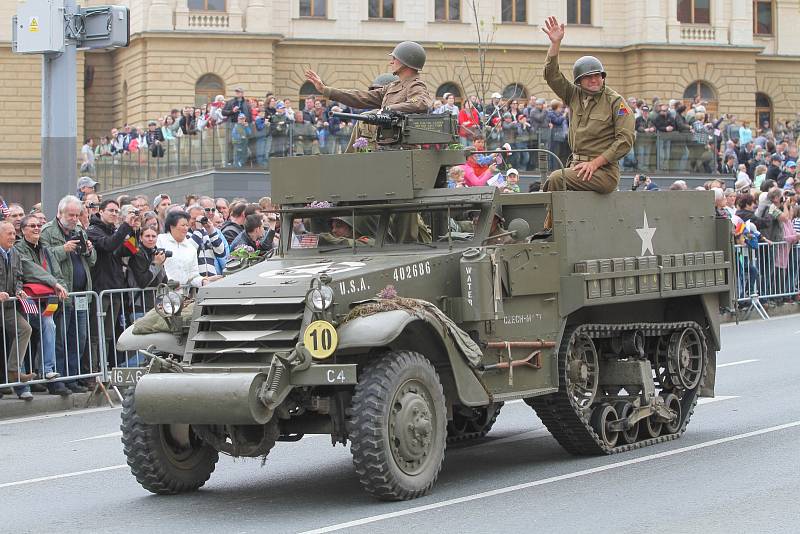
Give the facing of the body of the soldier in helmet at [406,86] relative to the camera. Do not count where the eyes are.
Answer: to the viewer's left

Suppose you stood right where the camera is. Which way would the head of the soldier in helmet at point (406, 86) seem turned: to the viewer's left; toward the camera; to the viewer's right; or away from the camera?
to the viewer's left

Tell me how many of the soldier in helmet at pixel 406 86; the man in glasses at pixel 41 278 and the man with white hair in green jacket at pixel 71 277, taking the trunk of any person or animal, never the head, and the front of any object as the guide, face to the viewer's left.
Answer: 1

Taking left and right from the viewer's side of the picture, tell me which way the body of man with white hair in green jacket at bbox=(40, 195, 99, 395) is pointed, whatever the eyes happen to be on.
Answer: facing the viewer and to the right of the viewer

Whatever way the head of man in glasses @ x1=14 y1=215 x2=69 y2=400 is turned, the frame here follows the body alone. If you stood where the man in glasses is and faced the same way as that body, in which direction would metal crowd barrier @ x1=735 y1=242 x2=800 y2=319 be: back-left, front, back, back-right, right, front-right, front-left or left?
left

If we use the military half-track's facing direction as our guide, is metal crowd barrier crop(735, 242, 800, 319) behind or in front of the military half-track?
behind

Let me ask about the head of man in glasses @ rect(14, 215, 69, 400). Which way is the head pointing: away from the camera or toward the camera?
toward the camera

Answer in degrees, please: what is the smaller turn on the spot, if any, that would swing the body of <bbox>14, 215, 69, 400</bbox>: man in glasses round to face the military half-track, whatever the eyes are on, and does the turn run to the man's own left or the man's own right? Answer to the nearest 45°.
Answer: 0° — they already face it

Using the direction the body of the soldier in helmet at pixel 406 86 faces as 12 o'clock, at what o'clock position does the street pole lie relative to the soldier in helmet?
The street pole is roughly at 2 o'clock from the soldier in helmet.

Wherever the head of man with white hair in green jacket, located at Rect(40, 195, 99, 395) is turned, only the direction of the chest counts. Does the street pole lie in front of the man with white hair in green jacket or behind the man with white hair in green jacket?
behind

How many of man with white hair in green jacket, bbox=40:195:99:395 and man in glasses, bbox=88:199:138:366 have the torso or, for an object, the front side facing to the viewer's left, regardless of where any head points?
0

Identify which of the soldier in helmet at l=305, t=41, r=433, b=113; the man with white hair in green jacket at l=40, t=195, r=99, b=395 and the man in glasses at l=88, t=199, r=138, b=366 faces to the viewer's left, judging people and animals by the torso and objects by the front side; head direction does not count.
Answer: the soldier in helmet

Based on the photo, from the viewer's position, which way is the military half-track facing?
facing the viewer and to the left of the viewer

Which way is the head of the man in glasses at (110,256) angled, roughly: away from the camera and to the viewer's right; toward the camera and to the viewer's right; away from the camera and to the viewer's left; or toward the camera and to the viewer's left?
toward the camera and to the viewer's right

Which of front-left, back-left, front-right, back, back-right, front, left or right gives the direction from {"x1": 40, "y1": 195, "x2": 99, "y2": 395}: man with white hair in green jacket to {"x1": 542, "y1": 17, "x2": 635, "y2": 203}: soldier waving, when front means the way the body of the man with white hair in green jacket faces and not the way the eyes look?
front
